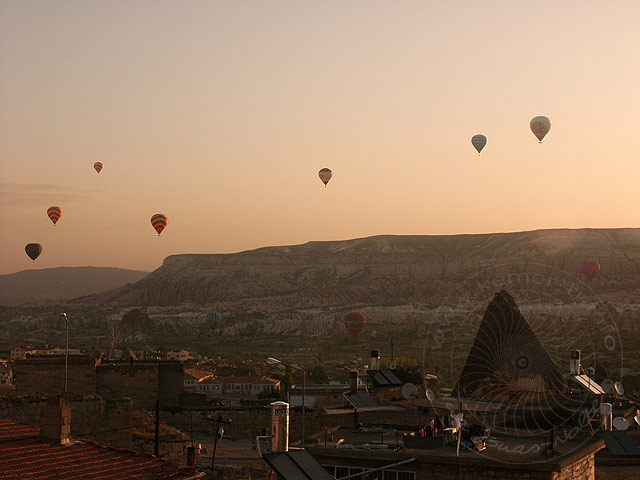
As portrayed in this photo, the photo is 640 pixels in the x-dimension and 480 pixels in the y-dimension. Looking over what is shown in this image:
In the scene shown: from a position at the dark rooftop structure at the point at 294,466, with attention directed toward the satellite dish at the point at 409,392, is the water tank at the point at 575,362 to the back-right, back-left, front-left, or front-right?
front-right

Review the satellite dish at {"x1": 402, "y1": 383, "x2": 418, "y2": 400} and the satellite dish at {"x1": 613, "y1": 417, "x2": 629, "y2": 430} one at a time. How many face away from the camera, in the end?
0

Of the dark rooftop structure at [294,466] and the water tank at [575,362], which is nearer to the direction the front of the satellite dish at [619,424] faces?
the dark rooftop structure

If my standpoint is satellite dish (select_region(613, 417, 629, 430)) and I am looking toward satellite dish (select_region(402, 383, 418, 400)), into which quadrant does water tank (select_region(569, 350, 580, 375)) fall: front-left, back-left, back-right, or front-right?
front-right

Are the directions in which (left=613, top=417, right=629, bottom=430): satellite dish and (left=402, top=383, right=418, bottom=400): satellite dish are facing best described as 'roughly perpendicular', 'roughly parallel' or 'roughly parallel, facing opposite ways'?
roughly parallel

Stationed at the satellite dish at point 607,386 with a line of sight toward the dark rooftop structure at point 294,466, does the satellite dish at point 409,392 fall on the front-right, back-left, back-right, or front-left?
front-right

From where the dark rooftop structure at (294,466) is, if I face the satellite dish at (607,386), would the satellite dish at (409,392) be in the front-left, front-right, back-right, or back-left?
front-left
